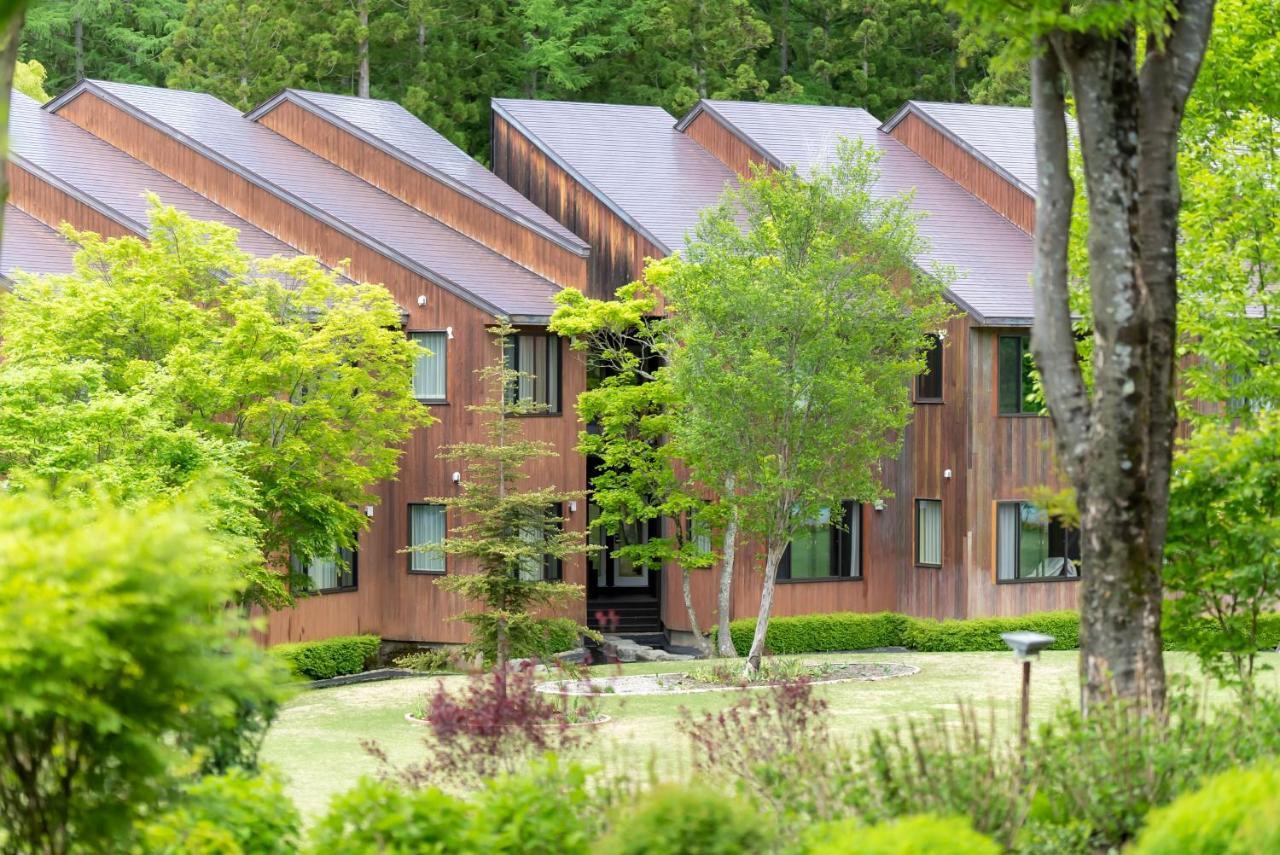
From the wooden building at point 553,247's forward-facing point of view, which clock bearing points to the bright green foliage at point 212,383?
The bright green foliage is roughly at 1 o'clock from the wooden building.

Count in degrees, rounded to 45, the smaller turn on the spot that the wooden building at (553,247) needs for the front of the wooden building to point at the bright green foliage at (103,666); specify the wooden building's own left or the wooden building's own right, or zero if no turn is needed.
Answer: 0° — it already faces it

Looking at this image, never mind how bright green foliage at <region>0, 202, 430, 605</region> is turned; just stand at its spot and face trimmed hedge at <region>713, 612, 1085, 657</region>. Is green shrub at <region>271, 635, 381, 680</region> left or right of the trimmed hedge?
left

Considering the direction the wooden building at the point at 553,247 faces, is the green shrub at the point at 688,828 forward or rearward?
forward

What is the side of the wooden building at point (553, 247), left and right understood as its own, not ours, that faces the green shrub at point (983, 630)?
left

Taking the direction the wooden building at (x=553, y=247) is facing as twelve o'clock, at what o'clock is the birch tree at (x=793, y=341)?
The birch tree is roughly at 11 o'clock from the wooden building.

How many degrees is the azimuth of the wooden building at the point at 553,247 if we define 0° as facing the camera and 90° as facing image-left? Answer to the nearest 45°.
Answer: approximately 0°

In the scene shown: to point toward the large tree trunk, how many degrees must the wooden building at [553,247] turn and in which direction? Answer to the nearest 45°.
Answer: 0° — it already faces it

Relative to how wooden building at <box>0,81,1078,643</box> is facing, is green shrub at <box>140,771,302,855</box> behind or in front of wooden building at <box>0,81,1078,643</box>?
in front
